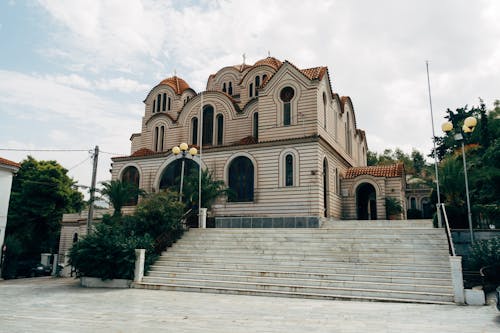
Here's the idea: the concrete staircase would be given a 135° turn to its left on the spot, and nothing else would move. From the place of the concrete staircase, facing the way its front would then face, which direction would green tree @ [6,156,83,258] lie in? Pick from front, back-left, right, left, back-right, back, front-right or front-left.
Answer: left

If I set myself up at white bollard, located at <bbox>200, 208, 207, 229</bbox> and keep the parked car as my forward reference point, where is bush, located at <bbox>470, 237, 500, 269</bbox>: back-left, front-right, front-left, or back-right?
back-left

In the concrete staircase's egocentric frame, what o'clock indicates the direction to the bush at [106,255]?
The bush is roughly at 3 o'clock from the concrete staircase.

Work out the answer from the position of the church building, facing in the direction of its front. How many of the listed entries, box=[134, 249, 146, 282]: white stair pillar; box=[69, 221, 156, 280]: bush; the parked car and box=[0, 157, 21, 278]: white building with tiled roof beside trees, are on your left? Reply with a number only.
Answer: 0

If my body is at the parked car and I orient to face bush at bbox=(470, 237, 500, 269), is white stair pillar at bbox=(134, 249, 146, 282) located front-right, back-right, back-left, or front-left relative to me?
front-right

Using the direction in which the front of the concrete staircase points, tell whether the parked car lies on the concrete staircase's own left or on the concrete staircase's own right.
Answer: on the concrete staircase's own right

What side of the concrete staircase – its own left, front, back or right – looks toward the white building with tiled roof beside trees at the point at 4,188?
right

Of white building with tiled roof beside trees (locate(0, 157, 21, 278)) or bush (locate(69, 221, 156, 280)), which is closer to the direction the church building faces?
the bush

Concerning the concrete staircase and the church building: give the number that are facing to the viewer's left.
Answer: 0

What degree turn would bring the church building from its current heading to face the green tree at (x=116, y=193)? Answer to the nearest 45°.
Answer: approximately 135° to its right

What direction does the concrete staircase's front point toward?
toward the camera

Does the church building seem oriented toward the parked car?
no

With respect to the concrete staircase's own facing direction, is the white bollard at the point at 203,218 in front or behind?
behind

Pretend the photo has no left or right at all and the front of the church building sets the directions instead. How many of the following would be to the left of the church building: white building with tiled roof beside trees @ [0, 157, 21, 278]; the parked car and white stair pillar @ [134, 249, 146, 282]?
0

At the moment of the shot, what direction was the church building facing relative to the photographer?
facing the viewer and to the left of the viewer

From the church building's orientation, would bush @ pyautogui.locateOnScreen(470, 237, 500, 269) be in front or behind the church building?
in front

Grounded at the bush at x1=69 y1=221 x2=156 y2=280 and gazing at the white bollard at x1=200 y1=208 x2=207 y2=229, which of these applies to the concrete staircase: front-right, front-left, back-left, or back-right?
front-right

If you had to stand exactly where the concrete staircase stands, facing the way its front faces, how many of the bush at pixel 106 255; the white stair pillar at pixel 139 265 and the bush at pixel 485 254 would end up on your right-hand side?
2

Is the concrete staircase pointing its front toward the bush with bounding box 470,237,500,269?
no

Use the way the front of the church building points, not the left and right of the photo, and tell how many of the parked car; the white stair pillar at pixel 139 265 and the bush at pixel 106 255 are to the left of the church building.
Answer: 0
